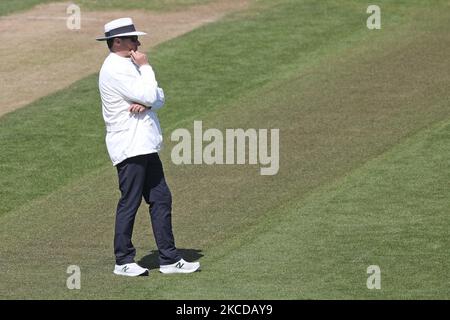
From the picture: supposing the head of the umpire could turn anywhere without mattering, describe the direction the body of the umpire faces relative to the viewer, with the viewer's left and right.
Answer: facing to the right of the viewer
